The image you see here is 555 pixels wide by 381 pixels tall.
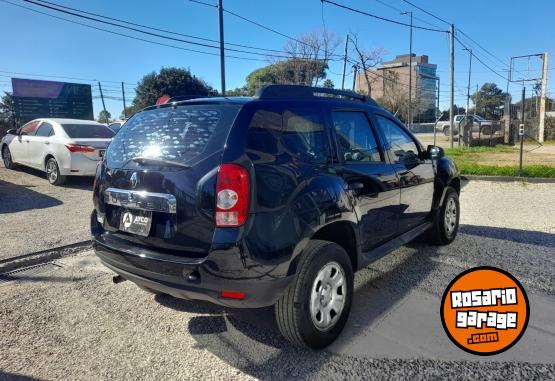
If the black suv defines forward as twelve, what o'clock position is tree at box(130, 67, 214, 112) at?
The tree is roughly at 10 o'clock from the black suv.

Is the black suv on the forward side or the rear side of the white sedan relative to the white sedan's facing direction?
on the rear side

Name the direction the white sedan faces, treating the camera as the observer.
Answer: facing away from the viewer and to the left of the viewer

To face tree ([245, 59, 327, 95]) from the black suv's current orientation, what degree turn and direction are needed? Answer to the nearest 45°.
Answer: approximately 45° to its left

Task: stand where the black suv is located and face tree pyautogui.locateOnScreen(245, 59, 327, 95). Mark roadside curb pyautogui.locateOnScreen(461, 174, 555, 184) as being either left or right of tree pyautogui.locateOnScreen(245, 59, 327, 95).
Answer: right

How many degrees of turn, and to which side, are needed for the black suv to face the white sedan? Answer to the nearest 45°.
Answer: approximately 90° to its left

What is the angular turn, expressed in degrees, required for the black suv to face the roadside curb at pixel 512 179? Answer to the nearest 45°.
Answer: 0° — it already faces it

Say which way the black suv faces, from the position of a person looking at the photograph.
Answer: facing away from the viewer and to the right of the viewer

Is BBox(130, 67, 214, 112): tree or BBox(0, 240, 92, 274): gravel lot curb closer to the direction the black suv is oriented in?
the tree

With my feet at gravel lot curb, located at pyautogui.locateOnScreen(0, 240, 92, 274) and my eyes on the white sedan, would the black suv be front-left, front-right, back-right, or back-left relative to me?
back-right

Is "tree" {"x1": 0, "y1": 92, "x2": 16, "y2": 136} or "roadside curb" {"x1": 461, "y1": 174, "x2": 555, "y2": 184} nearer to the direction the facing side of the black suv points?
the roadside curb

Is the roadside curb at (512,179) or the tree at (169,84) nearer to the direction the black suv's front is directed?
the roadside curb
